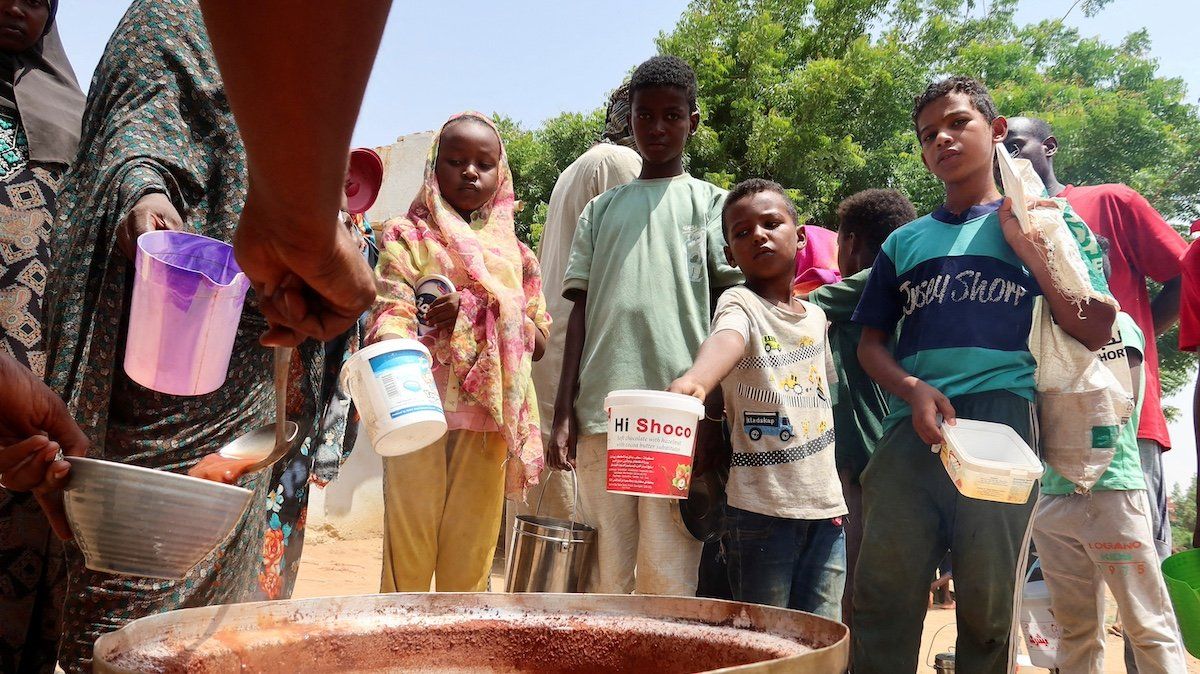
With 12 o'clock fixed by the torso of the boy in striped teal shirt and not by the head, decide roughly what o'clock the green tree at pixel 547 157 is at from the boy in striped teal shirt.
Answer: The green tree is roughly at 5 o'clock from the boy in striped teal shirt.

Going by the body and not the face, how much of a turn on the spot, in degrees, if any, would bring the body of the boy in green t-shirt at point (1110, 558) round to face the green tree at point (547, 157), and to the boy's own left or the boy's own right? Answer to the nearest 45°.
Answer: approximately 135° to the boy's own right

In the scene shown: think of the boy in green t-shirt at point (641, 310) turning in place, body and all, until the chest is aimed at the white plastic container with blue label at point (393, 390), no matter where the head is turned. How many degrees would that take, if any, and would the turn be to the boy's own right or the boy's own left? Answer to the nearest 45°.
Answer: approximately 45° to the boy's own right

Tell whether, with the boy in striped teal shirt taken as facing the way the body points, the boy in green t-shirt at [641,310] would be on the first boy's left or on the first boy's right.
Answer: on the first boy's right

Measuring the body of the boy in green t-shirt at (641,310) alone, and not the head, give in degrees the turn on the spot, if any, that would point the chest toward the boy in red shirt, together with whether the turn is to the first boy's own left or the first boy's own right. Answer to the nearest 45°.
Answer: approximately 90° to the first boy's own left

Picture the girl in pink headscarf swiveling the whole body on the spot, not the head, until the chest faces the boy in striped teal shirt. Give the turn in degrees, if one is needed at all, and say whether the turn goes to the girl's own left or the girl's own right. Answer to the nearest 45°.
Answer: approximately 90° to the girl's own left

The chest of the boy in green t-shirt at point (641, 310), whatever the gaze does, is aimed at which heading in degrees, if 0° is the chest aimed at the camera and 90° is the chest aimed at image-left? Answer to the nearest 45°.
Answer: approximately 0°

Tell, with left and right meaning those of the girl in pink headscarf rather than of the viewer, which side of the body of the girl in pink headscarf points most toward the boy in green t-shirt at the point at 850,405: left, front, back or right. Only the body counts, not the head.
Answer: left

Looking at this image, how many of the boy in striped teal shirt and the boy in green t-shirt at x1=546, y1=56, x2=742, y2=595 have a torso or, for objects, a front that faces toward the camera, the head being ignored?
2
